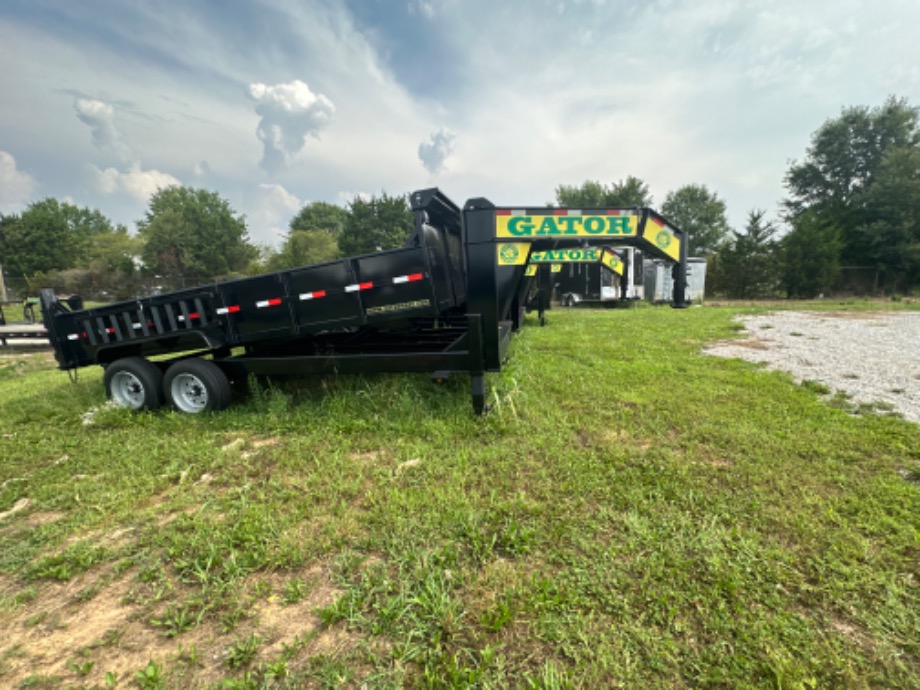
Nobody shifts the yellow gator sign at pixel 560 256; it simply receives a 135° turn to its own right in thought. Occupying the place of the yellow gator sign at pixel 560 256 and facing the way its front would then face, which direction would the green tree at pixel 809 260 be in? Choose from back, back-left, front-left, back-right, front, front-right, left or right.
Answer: right

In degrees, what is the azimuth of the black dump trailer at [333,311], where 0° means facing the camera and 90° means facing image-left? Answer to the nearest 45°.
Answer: approximately 270°

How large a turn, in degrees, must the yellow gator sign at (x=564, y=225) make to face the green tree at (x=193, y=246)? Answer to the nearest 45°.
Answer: approximately 135° to its right

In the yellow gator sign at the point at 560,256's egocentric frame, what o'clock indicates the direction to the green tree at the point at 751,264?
The green tree is roughly at 7 o'clock from the yellow gator sign.

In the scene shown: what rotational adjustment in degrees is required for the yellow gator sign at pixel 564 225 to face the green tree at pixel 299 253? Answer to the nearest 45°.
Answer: approximately 135° to its right

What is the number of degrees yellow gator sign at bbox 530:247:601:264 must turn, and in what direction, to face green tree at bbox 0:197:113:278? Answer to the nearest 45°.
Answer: approximately 90° to its right

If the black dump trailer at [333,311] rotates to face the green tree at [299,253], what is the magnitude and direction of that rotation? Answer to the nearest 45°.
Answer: approximately 90° to its left

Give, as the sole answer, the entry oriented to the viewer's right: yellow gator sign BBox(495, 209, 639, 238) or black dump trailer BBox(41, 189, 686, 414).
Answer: the black dump trailer

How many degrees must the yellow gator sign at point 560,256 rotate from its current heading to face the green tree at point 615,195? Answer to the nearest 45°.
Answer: approximately 180°

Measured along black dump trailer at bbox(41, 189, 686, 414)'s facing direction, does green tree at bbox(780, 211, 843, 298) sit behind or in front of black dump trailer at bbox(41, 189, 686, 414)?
in front

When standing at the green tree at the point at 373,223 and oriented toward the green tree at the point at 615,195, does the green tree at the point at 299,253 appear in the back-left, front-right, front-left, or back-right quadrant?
back-right
